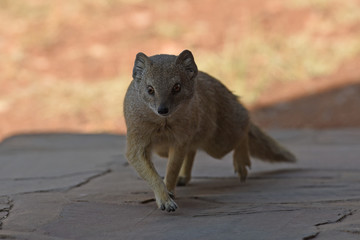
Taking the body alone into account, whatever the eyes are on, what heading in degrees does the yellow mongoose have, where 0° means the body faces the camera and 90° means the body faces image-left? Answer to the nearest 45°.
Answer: approximately 45°
